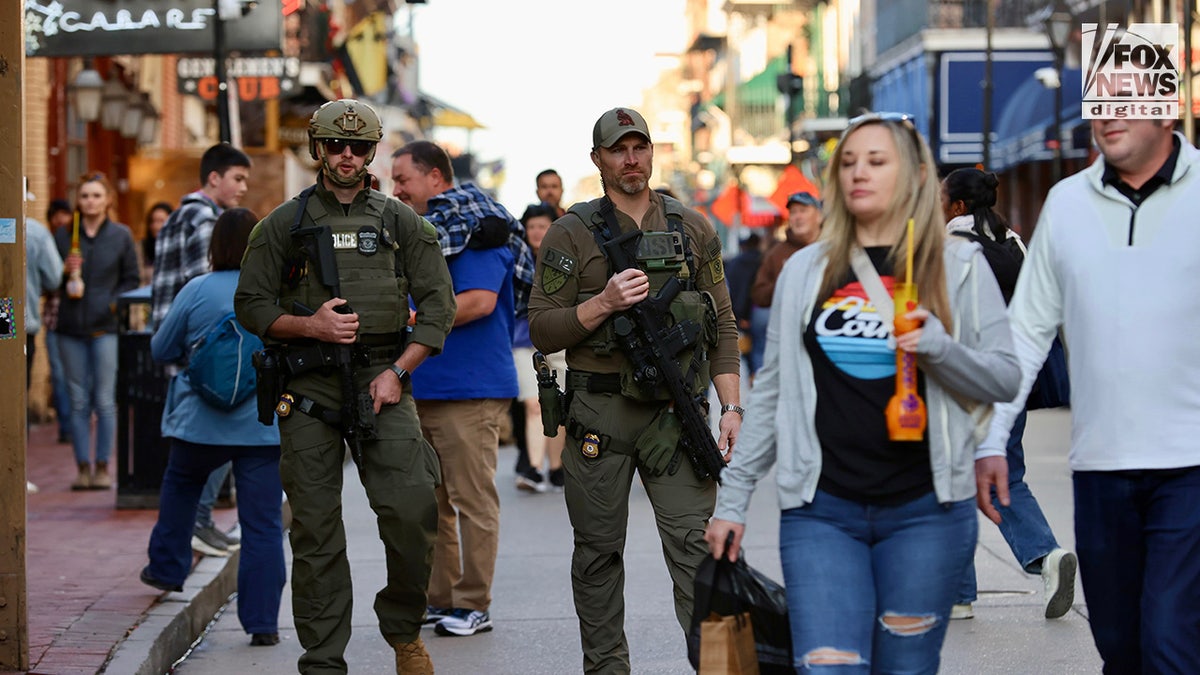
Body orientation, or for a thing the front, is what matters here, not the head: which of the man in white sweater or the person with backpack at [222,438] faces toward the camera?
the man in white sweater

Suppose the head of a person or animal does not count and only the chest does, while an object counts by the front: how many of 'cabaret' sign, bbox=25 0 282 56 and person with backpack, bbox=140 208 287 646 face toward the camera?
1

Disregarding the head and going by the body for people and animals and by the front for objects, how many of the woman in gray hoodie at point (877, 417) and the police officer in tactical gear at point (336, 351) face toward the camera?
2

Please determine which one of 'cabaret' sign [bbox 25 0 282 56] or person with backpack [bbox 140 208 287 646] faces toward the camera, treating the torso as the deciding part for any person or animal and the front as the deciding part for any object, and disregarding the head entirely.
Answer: the 'cabaret' sign

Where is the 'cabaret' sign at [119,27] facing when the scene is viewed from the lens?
facing the viewer

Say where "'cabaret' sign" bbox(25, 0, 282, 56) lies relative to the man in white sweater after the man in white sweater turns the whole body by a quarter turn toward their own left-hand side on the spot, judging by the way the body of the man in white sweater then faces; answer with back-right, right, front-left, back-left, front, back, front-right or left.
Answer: back-left

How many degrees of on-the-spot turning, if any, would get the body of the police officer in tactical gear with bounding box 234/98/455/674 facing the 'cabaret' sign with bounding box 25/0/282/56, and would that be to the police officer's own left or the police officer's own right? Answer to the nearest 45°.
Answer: approximately 180°

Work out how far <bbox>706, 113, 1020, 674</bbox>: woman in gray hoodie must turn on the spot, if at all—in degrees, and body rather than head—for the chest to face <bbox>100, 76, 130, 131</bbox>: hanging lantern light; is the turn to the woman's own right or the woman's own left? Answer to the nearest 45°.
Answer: approximately 135° to the woman's own right

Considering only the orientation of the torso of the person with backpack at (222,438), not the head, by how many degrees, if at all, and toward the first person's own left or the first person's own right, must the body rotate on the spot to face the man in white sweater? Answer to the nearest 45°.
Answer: approximately 180°

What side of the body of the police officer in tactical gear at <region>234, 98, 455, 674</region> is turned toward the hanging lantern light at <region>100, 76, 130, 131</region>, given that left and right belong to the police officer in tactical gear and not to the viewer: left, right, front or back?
back

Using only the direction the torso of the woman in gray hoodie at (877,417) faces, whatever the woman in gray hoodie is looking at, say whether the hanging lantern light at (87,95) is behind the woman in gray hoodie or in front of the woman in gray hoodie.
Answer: behind

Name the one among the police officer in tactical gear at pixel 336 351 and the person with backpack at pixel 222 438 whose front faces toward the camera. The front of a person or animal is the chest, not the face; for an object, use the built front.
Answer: the police officer in tactical gear

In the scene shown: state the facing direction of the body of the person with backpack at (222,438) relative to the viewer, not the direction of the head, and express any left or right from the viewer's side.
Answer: facing away from the viewer and to the left of the viewer

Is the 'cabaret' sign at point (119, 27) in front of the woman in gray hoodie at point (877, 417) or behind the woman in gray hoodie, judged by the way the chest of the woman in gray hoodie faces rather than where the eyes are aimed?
behind
